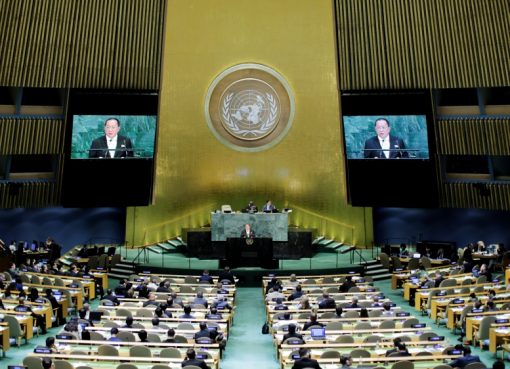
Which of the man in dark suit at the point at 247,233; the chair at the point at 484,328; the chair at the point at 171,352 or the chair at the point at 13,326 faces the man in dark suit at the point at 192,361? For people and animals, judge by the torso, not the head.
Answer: the man in dark suit at the point at 247,233

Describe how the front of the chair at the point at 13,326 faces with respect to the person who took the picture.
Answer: facing away from the viewer and to the right of the viewer

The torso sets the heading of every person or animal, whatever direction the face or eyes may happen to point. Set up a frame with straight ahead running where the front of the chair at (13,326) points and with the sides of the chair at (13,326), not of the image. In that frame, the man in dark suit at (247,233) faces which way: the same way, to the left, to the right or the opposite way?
the opposite way

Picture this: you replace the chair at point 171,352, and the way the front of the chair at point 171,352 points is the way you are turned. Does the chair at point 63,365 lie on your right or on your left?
on your left

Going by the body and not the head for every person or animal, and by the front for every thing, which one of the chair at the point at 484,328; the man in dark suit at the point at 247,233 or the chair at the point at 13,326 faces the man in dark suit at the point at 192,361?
the man in dark suit at the point at 247,233

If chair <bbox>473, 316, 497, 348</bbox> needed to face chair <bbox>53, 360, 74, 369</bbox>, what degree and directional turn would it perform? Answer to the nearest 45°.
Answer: approximately 90° to its left

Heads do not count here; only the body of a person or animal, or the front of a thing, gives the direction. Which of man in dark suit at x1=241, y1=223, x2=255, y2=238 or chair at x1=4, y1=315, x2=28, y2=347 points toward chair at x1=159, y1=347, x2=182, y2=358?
the man in dark suit

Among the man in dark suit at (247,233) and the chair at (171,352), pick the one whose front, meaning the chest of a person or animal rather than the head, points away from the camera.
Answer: the chair

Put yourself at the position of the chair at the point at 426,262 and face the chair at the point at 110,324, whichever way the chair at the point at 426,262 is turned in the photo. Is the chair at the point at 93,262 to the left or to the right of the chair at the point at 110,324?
right

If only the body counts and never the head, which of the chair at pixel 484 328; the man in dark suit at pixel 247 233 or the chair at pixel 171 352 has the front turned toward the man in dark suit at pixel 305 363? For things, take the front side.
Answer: the man in dark suit at pixel 247 233

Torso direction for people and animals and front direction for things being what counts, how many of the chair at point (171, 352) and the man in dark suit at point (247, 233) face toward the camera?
1
